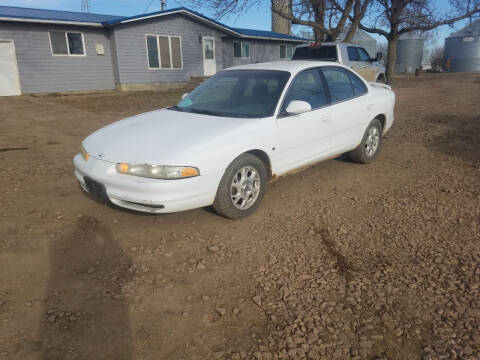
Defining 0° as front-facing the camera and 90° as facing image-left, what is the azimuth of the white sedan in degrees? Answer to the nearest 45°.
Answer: approximately 45°

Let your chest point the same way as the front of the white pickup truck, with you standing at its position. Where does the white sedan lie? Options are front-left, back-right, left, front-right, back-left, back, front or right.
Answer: back-right

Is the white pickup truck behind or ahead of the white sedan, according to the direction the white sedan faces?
behind

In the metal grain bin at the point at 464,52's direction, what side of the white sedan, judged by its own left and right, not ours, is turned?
back

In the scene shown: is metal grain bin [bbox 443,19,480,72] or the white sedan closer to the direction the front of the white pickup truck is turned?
the metal grain bin

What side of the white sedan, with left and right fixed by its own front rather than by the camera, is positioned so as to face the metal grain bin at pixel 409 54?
back

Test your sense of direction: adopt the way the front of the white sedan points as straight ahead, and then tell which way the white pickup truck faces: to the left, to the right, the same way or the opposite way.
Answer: the opposite way

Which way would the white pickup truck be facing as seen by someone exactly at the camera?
facing away from the viewer and to the right of the viewer
